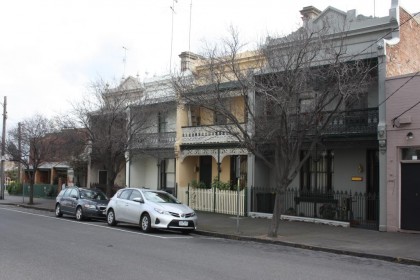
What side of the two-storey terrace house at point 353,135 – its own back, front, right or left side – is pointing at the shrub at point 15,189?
right

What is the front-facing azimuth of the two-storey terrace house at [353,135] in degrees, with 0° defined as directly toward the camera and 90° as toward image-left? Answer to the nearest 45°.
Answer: approximately 45°
